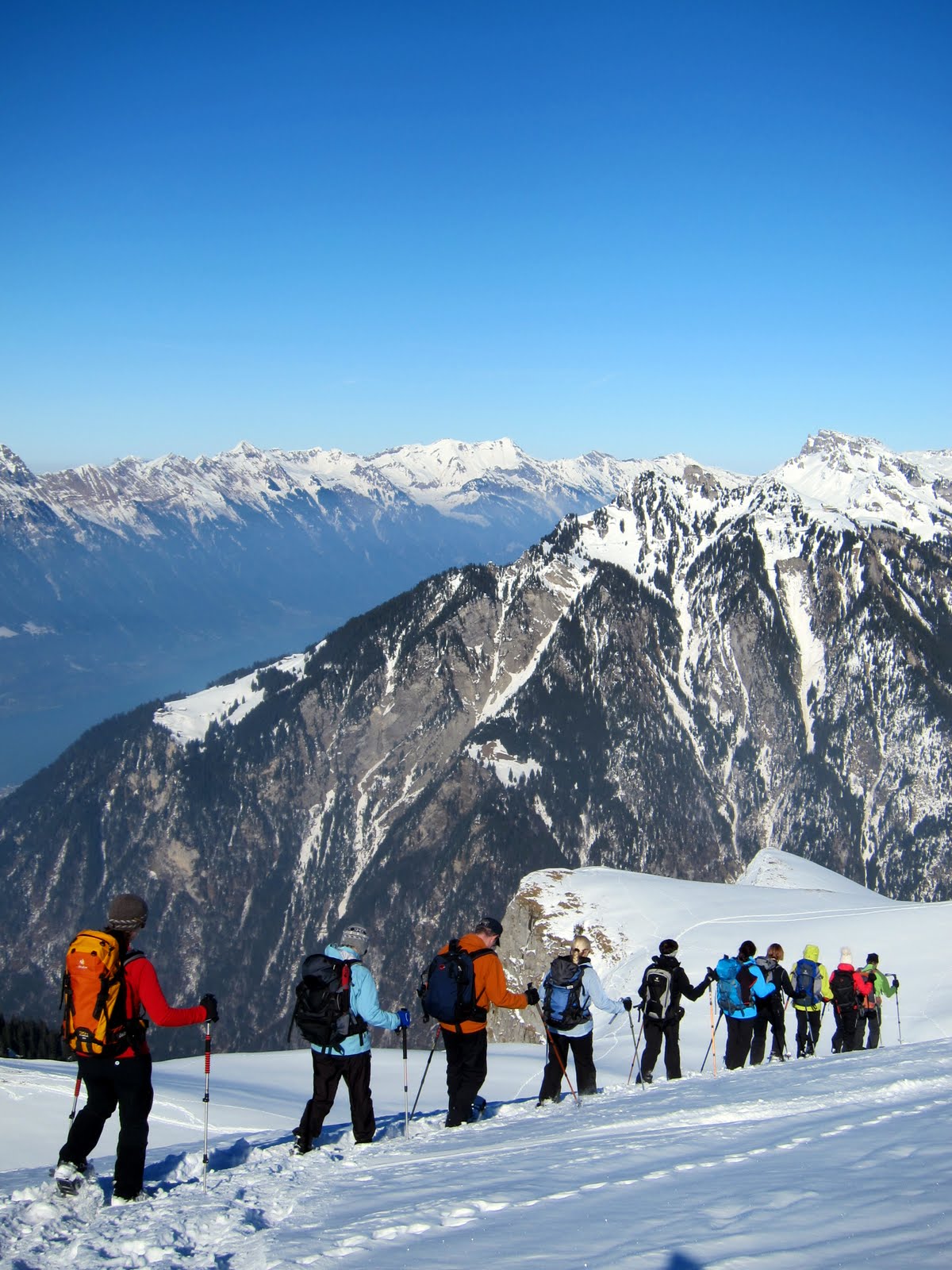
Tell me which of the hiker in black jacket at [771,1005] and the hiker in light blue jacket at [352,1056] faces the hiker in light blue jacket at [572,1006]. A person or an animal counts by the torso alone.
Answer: the hiker in light blue jacket at [352,1056]

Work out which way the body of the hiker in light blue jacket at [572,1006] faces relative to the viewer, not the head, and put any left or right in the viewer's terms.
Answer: facing away from the viewer and to the right of the viewer

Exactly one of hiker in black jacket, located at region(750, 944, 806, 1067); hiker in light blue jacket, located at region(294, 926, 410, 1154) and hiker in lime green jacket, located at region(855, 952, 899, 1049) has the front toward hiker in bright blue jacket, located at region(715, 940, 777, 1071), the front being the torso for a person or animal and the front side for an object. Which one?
hiker in light blue jacket, located at region(294, 926, 410, 1154)

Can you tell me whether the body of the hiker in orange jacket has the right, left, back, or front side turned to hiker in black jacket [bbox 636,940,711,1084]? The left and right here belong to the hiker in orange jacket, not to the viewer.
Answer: front

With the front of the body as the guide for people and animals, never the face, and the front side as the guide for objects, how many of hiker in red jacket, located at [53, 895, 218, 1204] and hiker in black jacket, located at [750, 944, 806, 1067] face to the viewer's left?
0

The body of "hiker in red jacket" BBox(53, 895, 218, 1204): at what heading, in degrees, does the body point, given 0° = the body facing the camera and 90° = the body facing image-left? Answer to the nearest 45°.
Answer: approximately 225°

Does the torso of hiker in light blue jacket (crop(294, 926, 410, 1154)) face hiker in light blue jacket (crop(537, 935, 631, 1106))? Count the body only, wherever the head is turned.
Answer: yes

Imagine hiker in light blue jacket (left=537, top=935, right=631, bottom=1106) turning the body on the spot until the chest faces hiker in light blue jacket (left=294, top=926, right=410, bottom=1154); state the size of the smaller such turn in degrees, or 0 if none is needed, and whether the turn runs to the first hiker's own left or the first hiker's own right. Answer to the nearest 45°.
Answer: approximately 180°

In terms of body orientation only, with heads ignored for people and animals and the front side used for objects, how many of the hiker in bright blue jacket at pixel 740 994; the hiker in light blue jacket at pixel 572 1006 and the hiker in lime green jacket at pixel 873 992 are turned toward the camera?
0

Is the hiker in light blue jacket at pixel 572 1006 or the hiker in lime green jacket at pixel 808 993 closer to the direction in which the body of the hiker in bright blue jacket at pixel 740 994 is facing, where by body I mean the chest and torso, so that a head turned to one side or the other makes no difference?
the hiker in lime green jacket

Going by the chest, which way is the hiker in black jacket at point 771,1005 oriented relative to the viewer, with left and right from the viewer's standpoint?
facing away from the viewer and to the right of the viewer

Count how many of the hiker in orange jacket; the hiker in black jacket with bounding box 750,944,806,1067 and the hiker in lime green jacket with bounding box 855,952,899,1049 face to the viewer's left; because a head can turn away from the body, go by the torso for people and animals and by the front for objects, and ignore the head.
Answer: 0

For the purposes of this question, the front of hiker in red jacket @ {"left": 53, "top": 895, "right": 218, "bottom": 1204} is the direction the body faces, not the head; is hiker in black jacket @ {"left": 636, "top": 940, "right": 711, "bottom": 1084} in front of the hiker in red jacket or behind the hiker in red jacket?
in front
